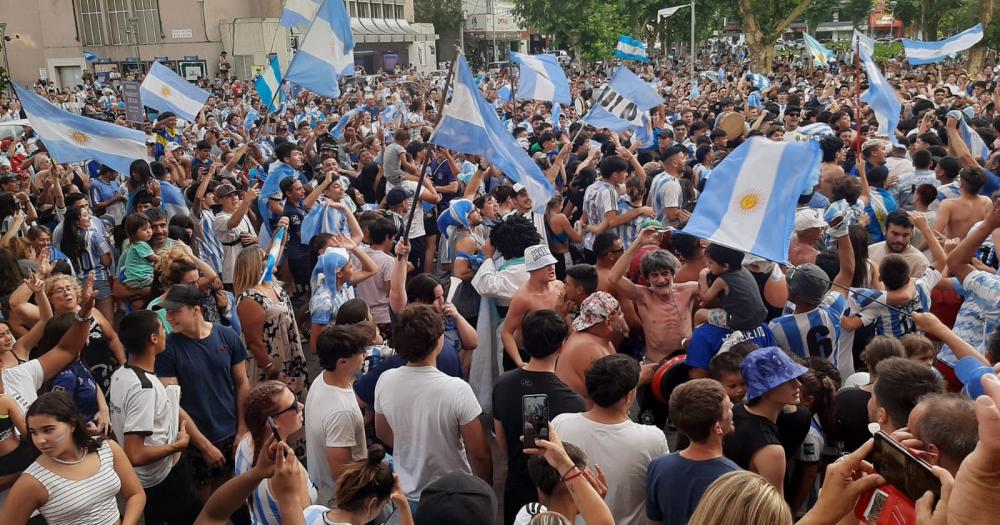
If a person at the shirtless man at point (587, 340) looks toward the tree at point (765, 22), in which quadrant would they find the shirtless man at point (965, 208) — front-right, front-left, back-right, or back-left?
front-right

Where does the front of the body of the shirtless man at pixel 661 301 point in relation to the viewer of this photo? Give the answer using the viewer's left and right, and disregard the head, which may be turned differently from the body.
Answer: facing the viewer

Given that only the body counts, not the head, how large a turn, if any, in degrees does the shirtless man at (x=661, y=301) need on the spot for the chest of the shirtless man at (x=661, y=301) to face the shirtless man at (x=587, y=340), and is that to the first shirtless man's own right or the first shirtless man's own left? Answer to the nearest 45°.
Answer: approximately 45° to the first shirtless man's own right

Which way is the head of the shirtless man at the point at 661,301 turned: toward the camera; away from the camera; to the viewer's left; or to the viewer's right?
toward the camera

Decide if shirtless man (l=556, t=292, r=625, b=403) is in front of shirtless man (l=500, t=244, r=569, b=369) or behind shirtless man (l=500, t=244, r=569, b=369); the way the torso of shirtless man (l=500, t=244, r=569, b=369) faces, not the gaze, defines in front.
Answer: in front

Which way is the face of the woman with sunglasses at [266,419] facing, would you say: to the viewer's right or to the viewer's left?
to the viewer's right
